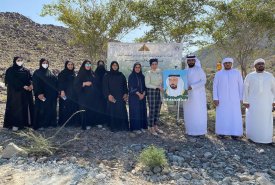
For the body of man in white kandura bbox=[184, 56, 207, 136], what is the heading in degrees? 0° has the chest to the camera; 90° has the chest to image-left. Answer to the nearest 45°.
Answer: approximately 45°

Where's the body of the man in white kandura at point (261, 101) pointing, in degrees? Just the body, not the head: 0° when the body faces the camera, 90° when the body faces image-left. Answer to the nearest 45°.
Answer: approximately 0°

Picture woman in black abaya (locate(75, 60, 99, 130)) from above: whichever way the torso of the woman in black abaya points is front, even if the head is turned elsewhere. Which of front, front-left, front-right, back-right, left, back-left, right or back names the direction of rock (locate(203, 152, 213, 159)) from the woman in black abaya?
front-left

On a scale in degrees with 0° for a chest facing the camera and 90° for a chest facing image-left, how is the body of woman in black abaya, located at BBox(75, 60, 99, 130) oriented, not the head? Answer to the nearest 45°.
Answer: approximately 0°

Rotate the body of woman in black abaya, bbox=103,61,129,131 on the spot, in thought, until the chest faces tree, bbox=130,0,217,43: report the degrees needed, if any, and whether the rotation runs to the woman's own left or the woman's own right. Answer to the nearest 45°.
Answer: approximately 135° to the woman's own left

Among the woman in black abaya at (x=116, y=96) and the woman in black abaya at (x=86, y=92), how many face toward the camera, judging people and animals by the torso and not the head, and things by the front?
2

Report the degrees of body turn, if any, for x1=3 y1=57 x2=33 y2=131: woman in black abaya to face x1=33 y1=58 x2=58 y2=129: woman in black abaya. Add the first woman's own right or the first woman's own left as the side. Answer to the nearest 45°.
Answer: approximately 45° to the first woman's own left
